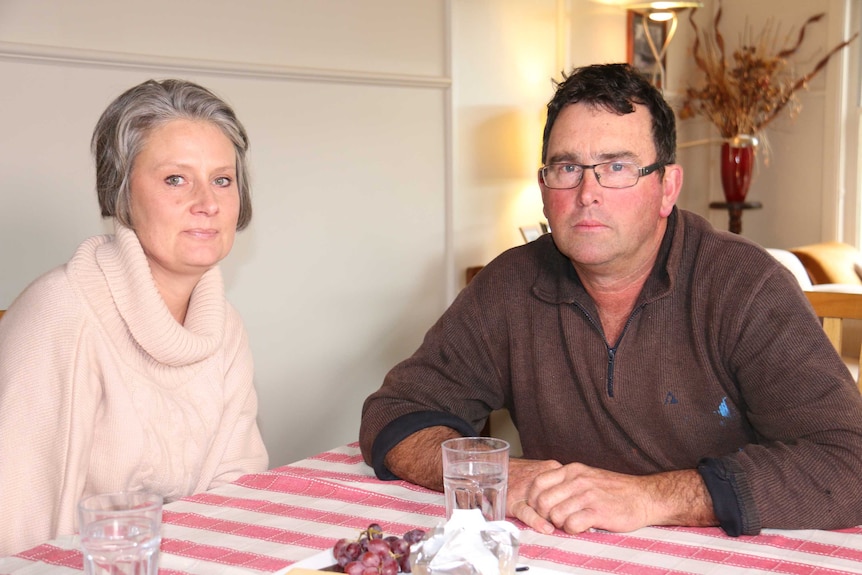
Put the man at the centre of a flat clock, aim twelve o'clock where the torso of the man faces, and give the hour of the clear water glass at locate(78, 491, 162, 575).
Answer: The clear water glass is roughly at 1 o'clock from the man.

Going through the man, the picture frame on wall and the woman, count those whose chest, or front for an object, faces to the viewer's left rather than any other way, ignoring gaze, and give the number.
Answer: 0

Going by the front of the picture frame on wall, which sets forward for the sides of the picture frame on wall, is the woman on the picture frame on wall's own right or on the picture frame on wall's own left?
on the picture frame on wall's own right

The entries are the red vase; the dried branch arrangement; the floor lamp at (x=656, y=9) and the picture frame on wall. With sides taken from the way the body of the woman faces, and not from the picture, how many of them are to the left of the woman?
4

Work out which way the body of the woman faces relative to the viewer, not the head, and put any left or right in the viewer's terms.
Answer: facing the viewer and to the right of the viewer

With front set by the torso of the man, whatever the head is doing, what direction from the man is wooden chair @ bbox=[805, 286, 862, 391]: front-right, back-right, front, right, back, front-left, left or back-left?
back-left

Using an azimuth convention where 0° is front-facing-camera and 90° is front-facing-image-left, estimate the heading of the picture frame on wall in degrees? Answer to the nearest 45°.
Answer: approximately 315°

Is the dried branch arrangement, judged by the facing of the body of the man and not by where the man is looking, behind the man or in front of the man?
behind

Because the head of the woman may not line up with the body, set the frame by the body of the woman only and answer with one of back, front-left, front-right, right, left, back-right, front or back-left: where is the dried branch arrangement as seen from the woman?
left

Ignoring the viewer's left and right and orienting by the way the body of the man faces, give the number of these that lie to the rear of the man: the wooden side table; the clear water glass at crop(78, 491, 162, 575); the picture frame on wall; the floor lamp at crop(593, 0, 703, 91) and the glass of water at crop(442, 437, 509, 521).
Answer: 3

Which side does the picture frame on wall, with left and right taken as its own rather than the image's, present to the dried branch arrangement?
left

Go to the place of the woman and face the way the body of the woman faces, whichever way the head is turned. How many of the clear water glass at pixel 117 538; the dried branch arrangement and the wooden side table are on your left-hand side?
2

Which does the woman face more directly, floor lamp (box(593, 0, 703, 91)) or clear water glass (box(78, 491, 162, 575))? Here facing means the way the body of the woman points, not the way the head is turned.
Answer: the clear water glass

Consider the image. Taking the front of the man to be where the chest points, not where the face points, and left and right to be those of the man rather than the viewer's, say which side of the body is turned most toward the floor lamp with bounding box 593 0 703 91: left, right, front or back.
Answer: back

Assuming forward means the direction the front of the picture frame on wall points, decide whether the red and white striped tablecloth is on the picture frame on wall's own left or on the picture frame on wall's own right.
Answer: on the picture frame on wall's own right
